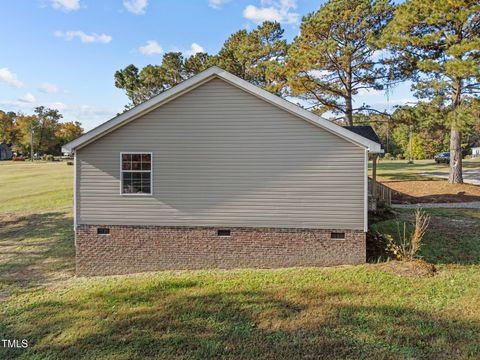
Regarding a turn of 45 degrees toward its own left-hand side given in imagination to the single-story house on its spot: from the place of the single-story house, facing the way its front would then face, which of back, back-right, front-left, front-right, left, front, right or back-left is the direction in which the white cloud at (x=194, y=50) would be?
front-left

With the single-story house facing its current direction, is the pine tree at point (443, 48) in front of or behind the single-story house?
in front

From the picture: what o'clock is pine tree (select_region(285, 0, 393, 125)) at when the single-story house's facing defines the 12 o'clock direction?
The pine tree is roughly at 10 o'clock from the single-story house.

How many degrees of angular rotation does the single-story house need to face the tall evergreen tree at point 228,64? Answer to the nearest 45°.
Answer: approximately 90° to its left

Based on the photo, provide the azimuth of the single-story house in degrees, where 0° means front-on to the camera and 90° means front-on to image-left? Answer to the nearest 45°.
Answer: approximately 270°
